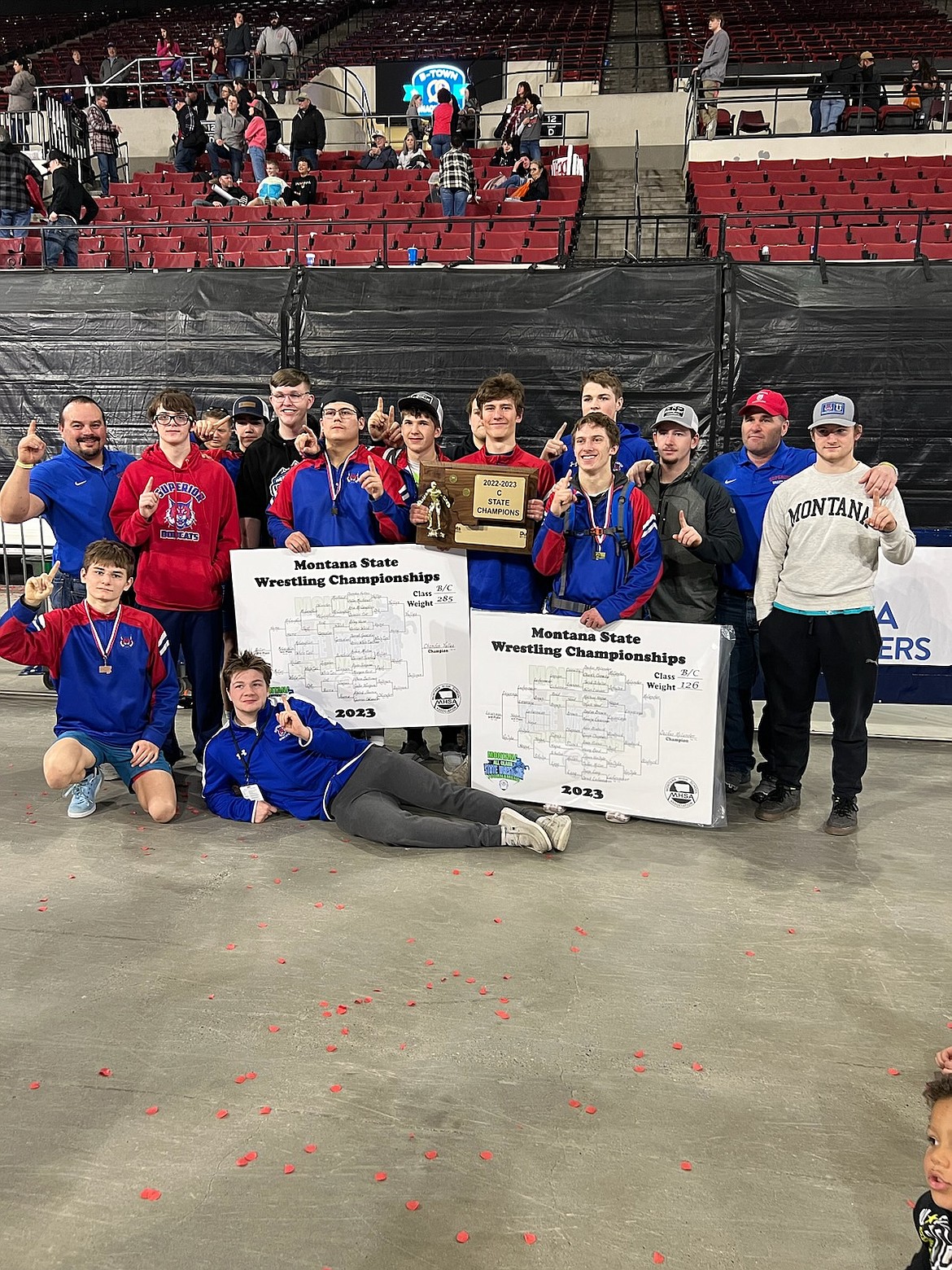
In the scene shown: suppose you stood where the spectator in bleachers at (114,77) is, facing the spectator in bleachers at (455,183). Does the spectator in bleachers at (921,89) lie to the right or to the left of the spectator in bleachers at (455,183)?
left

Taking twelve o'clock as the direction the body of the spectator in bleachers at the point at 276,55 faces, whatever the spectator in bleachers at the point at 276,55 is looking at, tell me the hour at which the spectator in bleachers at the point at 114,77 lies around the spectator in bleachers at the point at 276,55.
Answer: the spectator in bleachers at the point at 114,77 is roughly at 4 o'clock from the spectator in bleachers at the point at 276,55.

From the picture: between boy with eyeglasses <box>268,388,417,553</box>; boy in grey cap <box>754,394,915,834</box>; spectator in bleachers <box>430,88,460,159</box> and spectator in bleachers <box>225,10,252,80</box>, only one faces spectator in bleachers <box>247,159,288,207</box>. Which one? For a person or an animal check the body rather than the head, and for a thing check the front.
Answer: spectator in bleachers <box>225,10,252,80</box>

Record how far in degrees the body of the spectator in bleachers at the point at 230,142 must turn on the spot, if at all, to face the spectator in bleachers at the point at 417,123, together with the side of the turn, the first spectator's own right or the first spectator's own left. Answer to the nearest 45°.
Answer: approximately 90° to the first spectator's own left

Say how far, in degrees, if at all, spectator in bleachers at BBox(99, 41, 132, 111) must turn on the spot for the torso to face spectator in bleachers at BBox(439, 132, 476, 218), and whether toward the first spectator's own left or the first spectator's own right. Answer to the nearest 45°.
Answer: approximately 45° to the first spectator's own left
